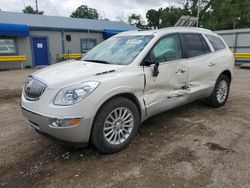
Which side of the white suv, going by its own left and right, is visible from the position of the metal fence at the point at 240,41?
back

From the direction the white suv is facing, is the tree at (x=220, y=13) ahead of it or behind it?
behind

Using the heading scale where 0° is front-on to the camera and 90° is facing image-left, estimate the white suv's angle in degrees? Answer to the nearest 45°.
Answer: approximately 45°

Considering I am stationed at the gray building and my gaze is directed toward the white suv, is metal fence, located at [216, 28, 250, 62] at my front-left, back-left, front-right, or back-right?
front-left

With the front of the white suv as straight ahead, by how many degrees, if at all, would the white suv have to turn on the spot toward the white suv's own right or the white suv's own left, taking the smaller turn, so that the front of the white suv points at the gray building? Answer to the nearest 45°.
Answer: approximately 90° to the white suv's own right

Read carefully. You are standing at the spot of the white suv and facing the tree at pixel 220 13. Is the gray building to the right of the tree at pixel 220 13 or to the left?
left

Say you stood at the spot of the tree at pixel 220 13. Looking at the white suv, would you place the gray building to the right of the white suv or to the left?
right

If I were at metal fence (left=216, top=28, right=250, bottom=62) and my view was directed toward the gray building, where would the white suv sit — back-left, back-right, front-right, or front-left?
front-left

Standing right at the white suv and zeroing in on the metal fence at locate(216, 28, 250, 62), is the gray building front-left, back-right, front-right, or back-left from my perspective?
front-left
